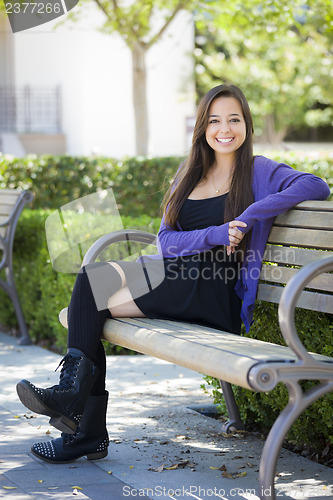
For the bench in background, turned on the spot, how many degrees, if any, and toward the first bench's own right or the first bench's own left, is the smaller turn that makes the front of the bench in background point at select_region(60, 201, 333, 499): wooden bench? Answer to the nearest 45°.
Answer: approximately 45° to the first bench's own left

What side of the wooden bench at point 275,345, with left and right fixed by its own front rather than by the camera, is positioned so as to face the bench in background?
right

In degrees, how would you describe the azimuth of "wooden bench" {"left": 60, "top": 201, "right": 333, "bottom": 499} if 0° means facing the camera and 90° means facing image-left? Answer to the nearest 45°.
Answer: approximately 45°

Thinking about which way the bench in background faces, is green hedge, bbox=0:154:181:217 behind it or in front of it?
behind

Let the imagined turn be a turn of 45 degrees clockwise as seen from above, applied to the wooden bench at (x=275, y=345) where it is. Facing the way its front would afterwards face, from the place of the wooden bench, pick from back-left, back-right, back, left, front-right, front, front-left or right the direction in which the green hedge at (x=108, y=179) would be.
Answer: right
